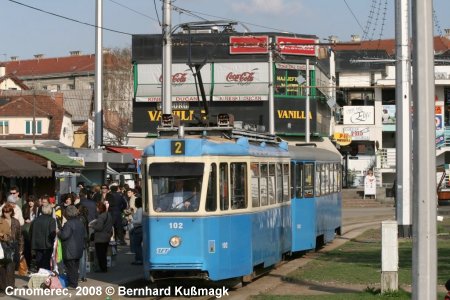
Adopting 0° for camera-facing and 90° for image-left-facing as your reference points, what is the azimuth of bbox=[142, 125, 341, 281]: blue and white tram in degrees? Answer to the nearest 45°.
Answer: approximately 45°

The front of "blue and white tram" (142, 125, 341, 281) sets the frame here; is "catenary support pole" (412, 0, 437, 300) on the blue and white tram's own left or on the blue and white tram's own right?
on the blue and white tram's own left

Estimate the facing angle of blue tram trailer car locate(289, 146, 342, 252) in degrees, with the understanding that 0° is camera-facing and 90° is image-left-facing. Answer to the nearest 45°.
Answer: approximately 45°

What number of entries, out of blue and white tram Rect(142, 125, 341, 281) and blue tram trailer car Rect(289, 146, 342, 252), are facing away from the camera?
0
